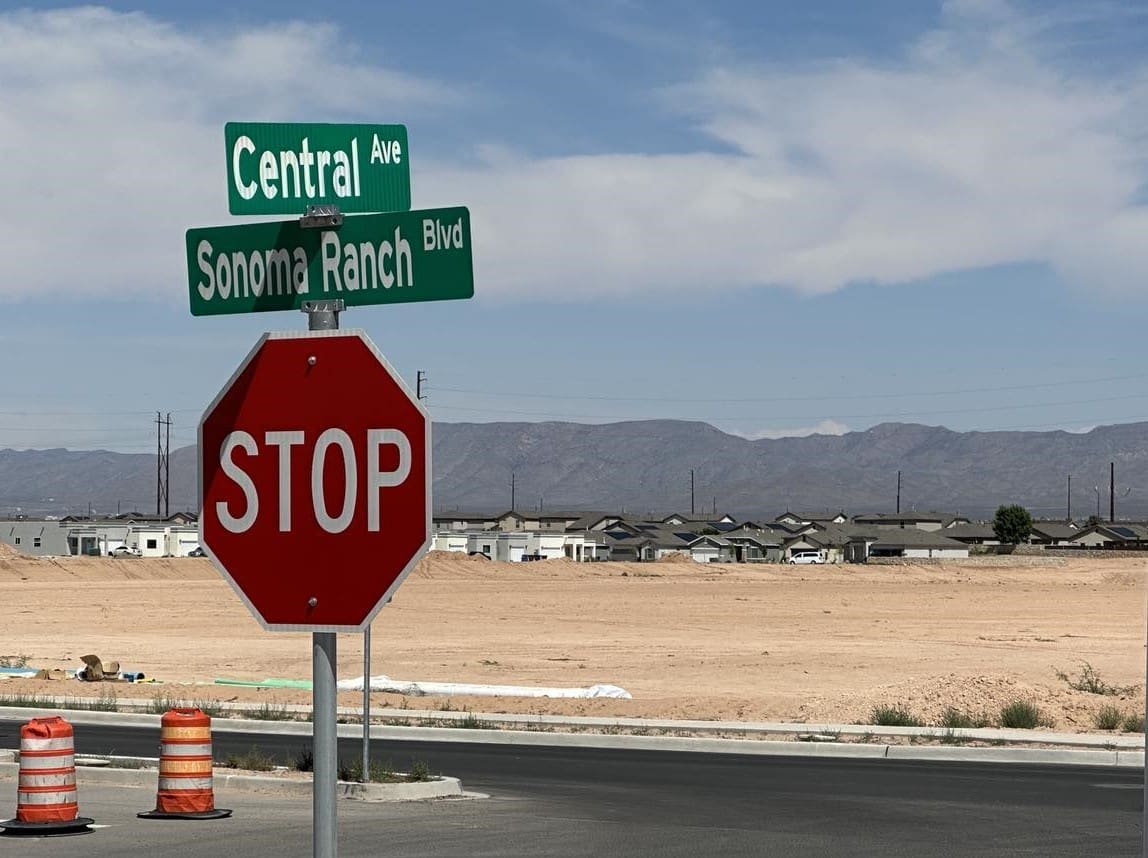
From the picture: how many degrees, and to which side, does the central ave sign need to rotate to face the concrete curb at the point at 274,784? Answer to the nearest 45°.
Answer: approximately 135° to its left

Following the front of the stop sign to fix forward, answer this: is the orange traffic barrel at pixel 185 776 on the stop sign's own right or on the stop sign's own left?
on the stop sign's own right

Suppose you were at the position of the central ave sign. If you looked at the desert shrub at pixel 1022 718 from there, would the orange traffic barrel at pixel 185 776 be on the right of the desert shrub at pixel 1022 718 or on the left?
left

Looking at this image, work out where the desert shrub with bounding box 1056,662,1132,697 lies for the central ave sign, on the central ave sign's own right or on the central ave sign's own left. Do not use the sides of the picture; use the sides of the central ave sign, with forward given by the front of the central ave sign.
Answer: on the central ave sign's own left

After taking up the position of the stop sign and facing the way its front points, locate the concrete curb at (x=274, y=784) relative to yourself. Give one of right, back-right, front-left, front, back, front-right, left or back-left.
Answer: back-right

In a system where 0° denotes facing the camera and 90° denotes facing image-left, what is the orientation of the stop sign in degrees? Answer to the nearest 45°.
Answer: approximately 45°
